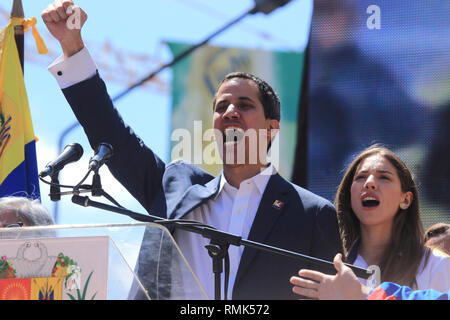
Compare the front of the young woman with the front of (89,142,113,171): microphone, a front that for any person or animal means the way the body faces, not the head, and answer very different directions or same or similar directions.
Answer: very different directions

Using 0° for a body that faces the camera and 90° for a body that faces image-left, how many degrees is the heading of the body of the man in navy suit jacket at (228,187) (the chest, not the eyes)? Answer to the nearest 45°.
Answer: approximately 45°

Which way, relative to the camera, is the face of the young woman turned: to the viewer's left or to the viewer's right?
to the viewer's left

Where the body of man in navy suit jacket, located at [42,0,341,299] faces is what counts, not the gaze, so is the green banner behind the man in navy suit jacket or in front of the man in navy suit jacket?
behind

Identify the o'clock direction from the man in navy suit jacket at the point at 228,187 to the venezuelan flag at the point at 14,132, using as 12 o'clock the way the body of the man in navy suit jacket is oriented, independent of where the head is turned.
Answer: The venezuelan flag is roughly at 3 o'clock from the man in navy suit jacket.

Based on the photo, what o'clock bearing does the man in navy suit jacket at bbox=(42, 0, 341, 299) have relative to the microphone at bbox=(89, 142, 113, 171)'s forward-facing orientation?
The man in navy suit jacket is roughly at 12 o'clock from the microphone.

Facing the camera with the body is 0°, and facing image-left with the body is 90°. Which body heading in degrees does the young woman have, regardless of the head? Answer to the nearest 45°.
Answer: approximately 45°
